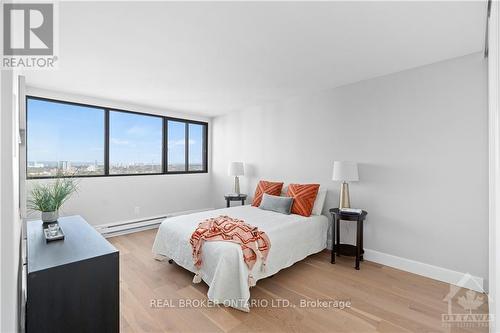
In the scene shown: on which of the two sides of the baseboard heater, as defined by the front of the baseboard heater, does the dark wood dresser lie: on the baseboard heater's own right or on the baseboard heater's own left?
on the baseboard heater's own right

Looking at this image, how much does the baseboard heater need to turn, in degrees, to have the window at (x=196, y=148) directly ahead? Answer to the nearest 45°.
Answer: approximately 90° to its left

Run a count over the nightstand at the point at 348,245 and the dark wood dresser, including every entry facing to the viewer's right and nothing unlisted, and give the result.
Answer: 1

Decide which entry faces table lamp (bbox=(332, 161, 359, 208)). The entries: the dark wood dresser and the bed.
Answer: the dark wood dresser

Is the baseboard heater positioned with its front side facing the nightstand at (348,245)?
yes

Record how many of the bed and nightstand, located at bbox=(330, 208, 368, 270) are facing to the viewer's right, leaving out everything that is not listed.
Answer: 0

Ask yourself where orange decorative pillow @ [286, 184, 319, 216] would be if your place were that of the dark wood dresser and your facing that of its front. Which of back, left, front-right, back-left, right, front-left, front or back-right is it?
front

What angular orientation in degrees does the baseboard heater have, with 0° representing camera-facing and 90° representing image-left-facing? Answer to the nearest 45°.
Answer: approximately 315°

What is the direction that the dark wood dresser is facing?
to the viewer's right

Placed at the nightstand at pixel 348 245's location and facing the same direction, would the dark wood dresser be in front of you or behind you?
in front

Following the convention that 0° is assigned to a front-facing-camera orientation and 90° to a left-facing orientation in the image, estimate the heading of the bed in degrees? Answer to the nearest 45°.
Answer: approximately 45°

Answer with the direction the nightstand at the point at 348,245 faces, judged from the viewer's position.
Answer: facing the viewer and to the left of the viewer

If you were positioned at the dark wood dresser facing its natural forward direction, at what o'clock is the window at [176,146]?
The window is roughly at 10 o'clock from the dark wood dresser.

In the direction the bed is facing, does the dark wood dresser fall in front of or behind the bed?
in front
